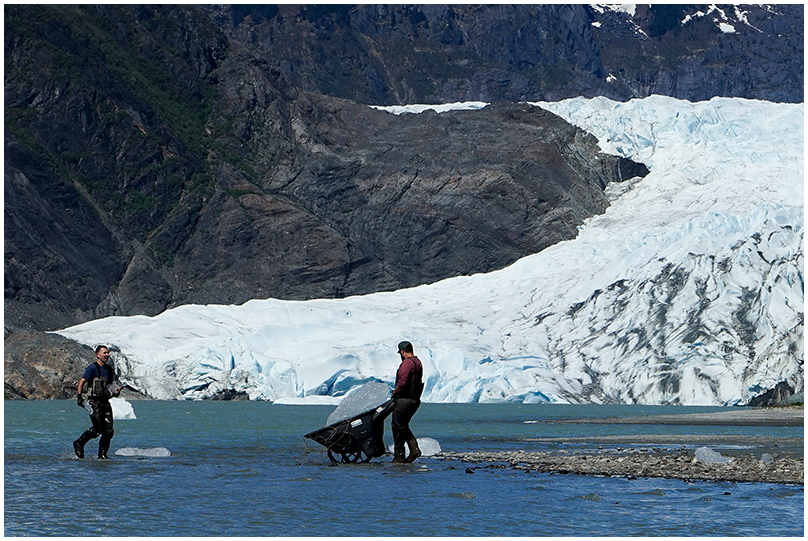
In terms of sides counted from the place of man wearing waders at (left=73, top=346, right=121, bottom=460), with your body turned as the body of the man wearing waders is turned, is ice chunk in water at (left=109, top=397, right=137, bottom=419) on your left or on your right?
on your left

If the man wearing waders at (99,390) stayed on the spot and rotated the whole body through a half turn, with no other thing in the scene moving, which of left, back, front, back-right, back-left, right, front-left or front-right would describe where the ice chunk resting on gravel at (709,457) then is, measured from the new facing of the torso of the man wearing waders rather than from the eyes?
back-right

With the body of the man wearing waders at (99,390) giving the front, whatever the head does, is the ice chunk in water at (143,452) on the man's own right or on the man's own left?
on the man's own left

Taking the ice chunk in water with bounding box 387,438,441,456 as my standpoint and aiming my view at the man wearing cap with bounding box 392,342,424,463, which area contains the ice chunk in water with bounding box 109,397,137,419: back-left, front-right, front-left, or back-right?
back-right

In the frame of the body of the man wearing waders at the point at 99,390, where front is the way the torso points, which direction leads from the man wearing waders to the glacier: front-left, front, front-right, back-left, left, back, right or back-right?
left

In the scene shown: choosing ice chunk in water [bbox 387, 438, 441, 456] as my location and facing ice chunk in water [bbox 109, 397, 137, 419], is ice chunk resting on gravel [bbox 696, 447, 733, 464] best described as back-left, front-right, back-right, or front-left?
back-right

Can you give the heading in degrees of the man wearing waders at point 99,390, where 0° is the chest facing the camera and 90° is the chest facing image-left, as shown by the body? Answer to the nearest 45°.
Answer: approximately 315°

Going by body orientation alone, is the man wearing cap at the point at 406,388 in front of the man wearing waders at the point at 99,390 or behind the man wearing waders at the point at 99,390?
in front

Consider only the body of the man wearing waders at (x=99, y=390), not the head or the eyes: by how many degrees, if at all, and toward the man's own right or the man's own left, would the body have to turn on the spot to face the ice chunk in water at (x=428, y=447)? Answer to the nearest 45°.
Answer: approximately 45° to the man's own left
